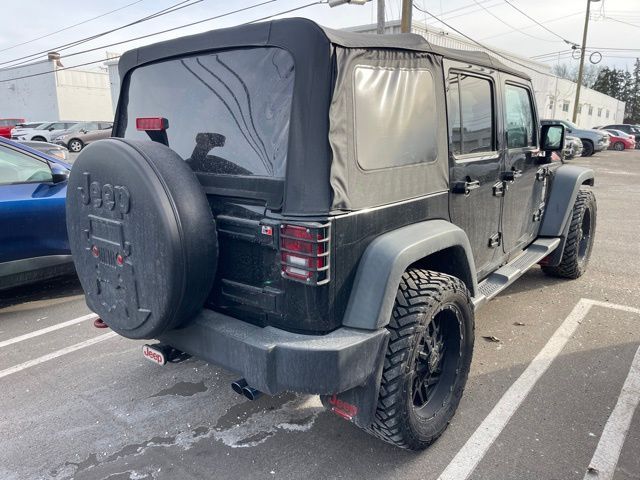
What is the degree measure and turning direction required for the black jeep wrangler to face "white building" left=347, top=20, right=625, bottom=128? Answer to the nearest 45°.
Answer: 0° — it already faces it

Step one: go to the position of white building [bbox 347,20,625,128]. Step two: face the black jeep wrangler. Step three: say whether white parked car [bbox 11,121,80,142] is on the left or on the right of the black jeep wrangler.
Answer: right

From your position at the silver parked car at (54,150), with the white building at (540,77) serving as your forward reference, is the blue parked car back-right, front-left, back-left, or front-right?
back-right

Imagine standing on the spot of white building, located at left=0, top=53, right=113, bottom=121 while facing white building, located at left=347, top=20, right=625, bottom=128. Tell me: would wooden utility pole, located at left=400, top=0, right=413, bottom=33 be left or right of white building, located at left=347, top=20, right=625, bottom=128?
right

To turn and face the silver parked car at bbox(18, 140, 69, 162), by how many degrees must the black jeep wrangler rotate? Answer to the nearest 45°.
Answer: approximately 90° to its left

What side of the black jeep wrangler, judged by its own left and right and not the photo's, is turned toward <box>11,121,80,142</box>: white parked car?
left

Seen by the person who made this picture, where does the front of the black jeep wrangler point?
facing away from the viewer and to the right of the viewer

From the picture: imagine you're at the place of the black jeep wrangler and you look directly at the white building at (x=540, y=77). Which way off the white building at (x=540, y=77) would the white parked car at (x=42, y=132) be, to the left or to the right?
left

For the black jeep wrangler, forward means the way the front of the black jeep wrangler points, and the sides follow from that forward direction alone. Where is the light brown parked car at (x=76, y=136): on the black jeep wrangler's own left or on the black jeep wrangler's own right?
on the black jeep wrangler's own left
